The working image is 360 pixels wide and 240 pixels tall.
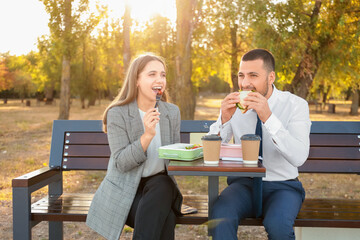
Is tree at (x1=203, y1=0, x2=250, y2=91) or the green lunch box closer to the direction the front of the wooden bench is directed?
the green lunch box

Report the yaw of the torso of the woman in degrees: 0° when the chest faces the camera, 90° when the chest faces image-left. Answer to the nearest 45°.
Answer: approximately 315°

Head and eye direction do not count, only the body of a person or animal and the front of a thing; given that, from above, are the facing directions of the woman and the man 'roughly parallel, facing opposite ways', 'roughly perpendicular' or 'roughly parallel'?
roughly perpendicular

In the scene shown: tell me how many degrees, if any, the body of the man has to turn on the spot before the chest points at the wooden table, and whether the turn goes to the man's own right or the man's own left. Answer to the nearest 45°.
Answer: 0° — they already face it

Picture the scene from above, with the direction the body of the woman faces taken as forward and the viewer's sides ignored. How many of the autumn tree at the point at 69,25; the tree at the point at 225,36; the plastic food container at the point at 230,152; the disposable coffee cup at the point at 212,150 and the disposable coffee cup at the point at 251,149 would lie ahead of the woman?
3

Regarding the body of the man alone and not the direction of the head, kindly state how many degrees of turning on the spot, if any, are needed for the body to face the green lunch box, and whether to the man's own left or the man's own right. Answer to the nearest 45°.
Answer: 0° — they already face it

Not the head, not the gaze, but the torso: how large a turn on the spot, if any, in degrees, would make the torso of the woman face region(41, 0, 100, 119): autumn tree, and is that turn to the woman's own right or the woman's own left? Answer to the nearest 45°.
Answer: approximately 135° to the woman's own left

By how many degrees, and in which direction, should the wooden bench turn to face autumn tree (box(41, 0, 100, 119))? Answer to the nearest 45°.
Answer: approximately 180°

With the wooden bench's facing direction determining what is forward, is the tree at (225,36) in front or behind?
behind
